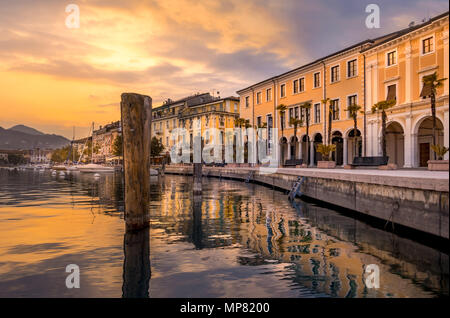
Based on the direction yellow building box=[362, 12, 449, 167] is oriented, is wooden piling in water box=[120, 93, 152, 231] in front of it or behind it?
in front

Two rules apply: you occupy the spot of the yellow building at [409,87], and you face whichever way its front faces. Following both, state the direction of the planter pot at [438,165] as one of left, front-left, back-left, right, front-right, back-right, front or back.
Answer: front-left

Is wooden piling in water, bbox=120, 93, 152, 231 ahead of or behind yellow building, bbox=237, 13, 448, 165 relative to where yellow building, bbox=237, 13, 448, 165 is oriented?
ahead

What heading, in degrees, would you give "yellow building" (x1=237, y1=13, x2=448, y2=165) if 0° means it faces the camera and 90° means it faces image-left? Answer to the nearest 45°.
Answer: approximately 45°

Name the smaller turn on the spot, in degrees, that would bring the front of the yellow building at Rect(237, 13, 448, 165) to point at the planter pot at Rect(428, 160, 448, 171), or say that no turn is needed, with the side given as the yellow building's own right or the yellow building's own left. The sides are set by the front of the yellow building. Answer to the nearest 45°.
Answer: approximately 45° to the yellow building's own left
